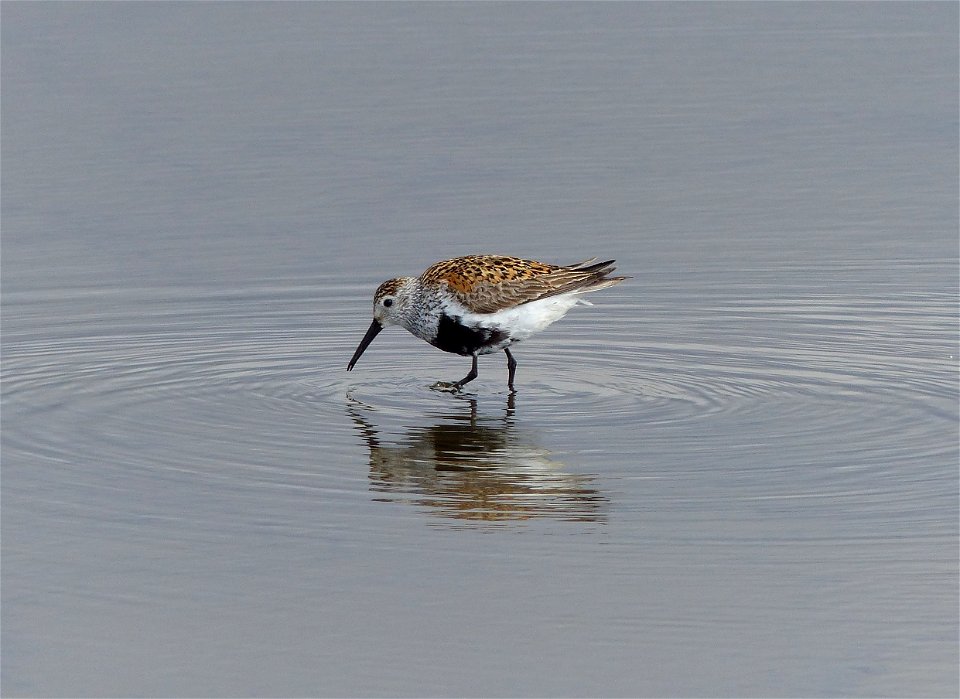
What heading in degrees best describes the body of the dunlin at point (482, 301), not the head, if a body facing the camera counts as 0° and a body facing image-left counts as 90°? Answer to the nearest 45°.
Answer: approximately 90°
